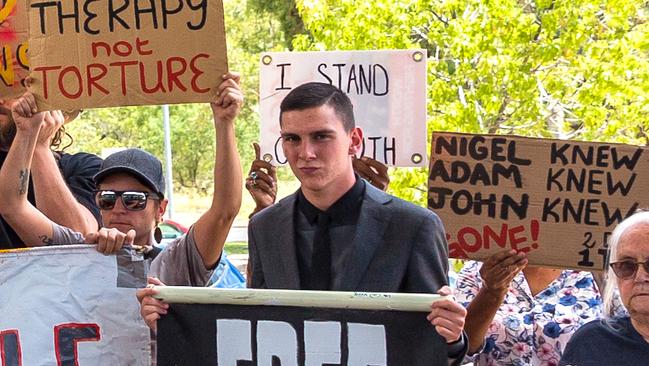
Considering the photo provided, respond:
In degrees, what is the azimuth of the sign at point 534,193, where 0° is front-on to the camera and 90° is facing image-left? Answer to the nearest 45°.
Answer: approximately 0°

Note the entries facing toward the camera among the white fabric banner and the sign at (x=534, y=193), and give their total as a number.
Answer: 2

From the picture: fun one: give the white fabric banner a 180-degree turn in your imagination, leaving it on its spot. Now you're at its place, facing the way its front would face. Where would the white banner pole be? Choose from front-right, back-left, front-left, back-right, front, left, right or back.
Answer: back-right

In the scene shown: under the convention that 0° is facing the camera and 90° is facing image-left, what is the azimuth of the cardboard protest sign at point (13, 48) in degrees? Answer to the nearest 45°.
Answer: approximately 0°
